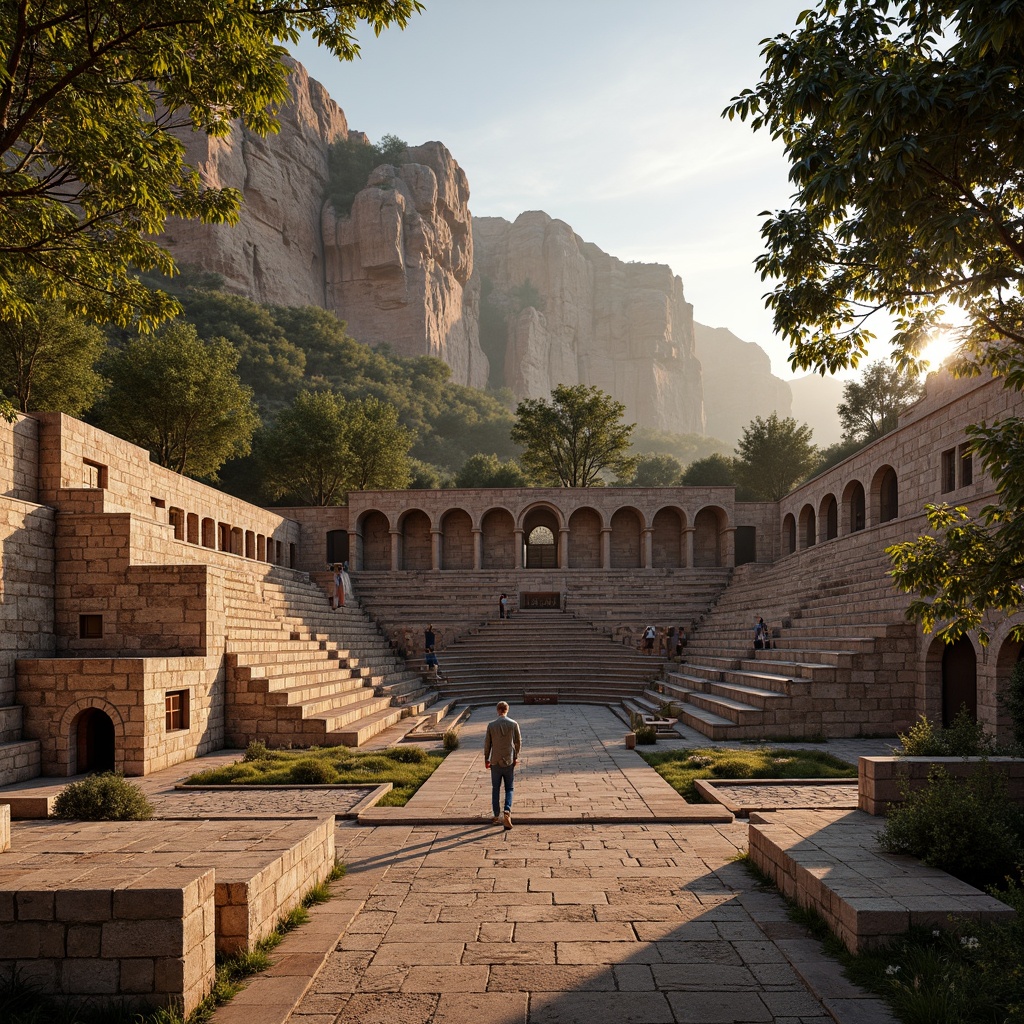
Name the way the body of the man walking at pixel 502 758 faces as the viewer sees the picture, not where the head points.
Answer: away from the camera

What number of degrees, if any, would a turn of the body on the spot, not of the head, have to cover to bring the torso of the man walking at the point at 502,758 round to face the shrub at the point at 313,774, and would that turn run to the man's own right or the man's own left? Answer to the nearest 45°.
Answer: approximately 45° to the man's own left

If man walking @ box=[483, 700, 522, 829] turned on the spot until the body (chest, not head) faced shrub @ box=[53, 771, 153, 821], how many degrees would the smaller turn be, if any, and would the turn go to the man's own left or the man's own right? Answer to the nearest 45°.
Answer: approximately 90° to the man's own left

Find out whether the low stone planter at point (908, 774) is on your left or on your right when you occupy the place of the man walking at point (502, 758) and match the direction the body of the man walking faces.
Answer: on your right

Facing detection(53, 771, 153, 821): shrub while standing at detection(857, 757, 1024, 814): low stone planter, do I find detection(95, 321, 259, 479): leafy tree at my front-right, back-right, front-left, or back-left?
front-right

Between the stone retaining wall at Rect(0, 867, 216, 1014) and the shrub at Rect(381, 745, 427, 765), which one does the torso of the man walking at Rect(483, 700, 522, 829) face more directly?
the shrub

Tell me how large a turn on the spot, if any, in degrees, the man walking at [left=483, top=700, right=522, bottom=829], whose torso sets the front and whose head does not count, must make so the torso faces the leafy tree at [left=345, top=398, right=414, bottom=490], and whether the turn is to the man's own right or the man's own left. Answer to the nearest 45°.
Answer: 0° — they already face it

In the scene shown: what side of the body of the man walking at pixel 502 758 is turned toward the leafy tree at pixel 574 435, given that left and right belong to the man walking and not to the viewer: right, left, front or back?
front

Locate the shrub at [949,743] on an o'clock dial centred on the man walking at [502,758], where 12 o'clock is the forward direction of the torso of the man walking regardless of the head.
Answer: The shrub is roughly at 3 o'clock from the man walking.

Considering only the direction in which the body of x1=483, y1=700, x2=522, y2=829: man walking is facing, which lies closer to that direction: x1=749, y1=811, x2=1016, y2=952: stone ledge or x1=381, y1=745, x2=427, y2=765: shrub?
the shrub

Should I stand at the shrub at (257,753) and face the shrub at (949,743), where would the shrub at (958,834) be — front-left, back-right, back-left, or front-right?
front-right
